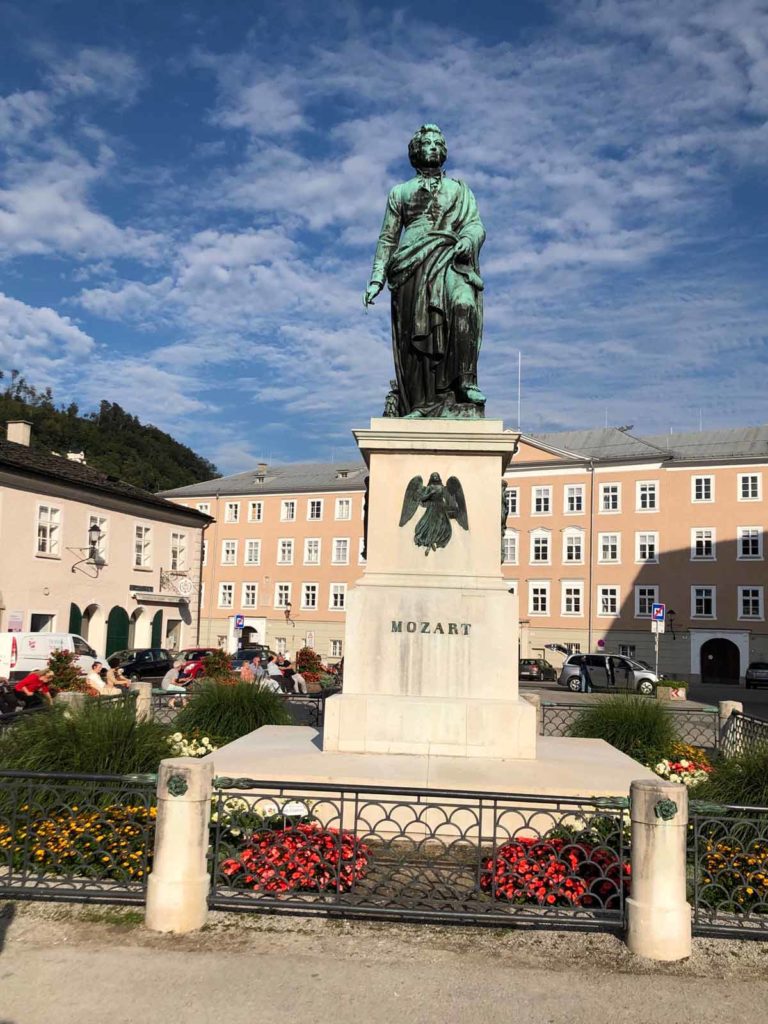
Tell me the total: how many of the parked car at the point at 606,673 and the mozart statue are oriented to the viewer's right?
1

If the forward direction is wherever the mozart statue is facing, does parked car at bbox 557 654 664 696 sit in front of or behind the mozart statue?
behind

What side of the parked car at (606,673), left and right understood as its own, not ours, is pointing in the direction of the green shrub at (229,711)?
right

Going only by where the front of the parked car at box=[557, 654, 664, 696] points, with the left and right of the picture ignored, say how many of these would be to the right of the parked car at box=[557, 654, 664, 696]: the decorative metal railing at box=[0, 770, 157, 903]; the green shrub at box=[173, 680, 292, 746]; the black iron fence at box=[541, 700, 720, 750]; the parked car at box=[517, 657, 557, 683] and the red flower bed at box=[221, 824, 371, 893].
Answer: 4

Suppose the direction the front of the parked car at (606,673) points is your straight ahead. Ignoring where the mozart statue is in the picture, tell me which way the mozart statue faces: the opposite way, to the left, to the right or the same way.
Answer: to the right

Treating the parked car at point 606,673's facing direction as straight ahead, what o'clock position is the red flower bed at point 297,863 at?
The red flower bed is roughly at 3 o'clock from the parked car.

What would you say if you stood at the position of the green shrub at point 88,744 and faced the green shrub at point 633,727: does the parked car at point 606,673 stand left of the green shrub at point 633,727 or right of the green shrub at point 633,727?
left

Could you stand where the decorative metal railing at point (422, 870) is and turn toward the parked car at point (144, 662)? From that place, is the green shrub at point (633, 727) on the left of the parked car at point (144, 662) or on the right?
right

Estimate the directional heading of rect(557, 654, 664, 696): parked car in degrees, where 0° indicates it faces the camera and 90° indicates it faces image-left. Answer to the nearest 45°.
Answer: approximately 270°

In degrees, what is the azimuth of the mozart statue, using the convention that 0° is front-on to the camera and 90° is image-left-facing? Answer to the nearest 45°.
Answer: approximately 0°
